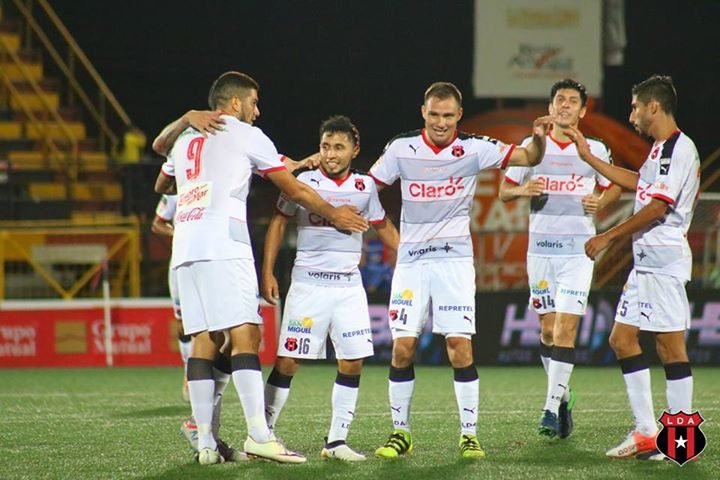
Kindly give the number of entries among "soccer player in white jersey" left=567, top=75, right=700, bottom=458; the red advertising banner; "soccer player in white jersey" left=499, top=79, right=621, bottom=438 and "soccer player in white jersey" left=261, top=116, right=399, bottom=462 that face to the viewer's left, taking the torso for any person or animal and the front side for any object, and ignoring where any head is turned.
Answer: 1

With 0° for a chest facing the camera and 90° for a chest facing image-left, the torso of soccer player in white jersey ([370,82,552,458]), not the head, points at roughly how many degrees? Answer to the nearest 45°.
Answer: approximately 0°

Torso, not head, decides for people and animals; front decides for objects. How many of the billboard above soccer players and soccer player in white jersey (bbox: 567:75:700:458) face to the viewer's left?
1

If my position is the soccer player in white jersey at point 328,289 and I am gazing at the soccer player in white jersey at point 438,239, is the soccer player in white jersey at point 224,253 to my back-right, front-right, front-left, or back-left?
back-right

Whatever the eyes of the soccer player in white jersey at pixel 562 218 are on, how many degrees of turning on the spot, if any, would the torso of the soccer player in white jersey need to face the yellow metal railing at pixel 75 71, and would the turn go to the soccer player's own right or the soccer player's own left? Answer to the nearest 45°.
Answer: approximately 135° to the soccer player's own right

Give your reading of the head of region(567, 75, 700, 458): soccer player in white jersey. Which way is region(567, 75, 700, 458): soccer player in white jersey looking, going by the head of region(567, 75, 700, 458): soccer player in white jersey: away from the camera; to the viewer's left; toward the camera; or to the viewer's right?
to the viewer's left

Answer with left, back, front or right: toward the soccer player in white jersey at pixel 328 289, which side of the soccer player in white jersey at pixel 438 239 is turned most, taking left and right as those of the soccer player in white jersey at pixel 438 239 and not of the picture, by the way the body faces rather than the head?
right

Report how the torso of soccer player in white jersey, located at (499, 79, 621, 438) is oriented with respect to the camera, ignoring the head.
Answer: toward the camera

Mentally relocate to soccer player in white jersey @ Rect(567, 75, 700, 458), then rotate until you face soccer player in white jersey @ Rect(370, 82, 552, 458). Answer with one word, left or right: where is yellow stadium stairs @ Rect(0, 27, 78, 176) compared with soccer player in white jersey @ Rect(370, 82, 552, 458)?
right

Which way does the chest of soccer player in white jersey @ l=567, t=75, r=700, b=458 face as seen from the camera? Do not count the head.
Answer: to the viewer's left

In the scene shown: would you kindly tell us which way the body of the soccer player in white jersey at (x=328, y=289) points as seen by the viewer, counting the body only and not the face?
toward the camera

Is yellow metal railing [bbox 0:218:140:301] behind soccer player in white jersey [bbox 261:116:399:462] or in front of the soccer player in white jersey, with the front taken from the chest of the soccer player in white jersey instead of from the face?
behind
